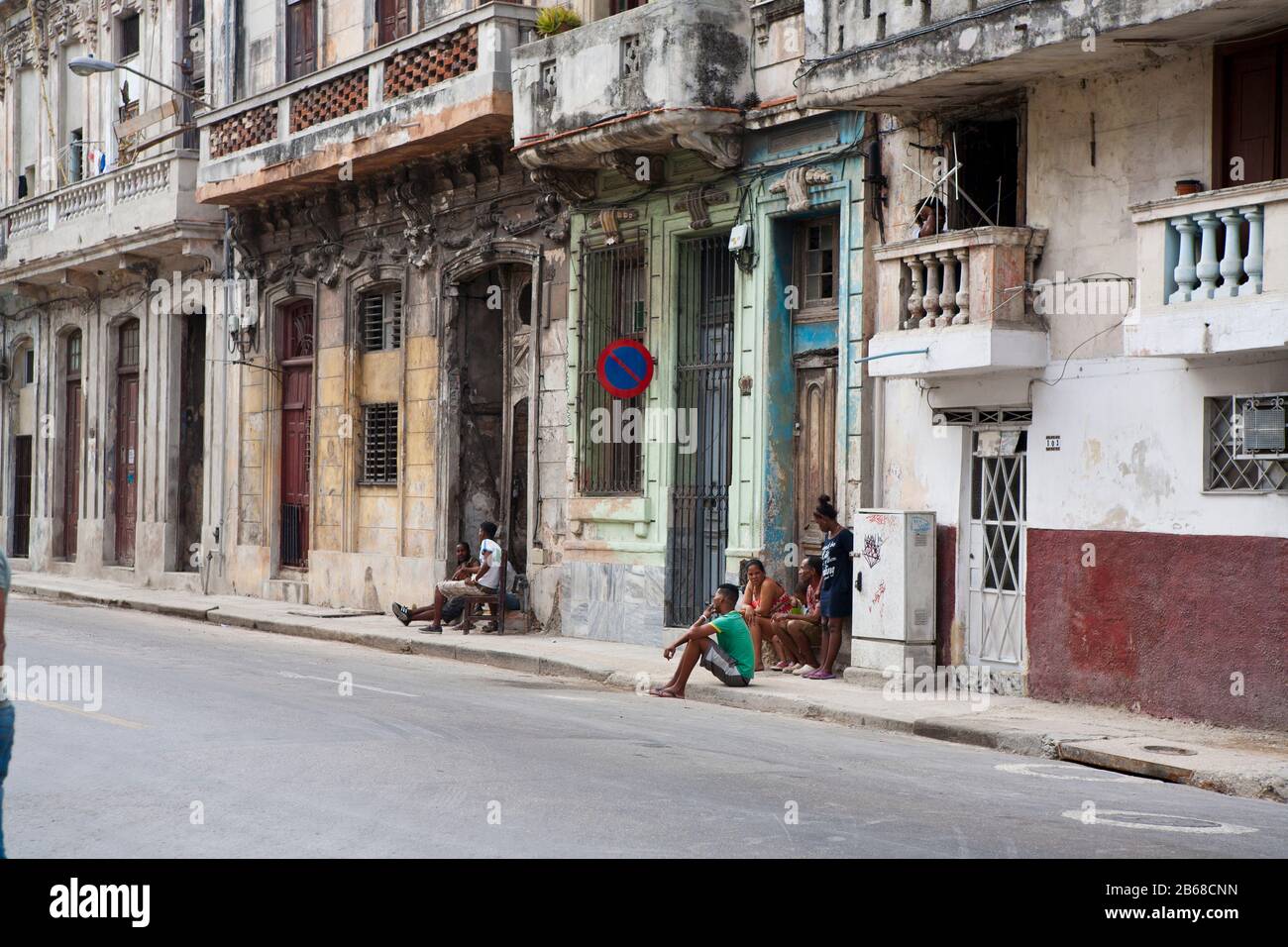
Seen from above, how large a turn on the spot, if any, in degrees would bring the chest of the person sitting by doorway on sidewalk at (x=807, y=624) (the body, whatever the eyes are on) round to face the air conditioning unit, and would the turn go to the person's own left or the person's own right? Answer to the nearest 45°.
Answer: approximately 135° to the person's own left

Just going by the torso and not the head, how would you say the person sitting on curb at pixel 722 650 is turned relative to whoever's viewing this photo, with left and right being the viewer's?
facing to the left of the viewer

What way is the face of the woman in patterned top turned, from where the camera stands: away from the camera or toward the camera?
toward the camera

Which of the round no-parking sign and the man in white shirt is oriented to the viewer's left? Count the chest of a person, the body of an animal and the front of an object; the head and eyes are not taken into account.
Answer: the man in white shirt

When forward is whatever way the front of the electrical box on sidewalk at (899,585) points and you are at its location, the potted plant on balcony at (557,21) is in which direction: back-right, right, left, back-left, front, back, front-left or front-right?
right

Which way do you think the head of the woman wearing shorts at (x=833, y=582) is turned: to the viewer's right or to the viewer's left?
to the viewer's left

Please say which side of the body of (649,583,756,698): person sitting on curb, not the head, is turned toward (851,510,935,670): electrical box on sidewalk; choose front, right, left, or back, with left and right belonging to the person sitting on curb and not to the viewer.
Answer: back

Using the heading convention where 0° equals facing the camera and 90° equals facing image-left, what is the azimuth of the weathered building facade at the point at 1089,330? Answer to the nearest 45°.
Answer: approximately 45°

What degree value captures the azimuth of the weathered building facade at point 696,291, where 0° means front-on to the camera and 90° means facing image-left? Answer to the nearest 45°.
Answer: approximately 45°

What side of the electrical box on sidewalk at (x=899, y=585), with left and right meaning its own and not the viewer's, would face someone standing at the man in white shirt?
right
